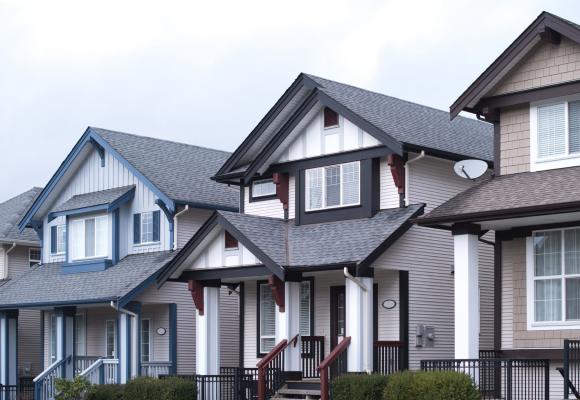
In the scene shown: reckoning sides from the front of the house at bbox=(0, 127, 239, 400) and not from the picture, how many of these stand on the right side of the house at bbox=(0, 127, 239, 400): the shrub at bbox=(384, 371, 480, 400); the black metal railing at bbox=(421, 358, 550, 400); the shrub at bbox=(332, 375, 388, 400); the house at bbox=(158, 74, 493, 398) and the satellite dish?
0

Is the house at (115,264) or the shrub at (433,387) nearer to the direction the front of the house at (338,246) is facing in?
the shrub

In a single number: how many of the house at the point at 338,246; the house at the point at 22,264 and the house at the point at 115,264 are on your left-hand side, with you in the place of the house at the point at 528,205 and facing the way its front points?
0

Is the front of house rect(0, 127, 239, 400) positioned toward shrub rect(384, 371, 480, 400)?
no

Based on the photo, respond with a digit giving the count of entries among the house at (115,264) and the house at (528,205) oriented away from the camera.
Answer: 0

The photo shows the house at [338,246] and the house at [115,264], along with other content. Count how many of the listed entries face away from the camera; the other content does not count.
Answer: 0

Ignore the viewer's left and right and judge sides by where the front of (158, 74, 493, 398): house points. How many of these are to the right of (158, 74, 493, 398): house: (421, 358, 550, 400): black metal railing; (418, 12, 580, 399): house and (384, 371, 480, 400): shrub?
0

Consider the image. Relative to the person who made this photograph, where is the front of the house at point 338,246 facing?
facing the viewer and to the left of the viewer

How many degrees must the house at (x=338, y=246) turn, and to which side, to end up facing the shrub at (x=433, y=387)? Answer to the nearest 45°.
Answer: approximately 45° to its left

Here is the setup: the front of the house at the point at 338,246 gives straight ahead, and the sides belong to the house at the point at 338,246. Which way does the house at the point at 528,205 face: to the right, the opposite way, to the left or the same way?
the same way

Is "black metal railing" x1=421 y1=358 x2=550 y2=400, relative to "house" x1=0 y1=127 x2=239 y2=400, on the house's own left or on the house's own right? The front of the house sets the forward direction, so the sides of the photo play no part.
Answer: on the house's own left

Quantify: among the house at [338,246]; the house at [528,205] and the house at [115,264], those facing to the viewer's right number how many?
0

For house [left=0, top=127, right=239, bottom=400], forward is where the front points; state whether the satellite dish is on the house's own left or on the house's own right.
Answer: on the house's own left

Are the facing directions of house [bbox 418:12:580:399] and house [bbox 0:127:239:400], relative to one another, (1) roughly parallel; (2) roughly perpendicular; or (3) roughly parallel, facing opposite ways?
roughly parallel

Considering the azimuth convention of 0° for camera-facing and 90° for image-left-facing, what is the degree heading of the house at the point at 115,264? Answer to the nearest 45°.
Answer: approximately 45°
